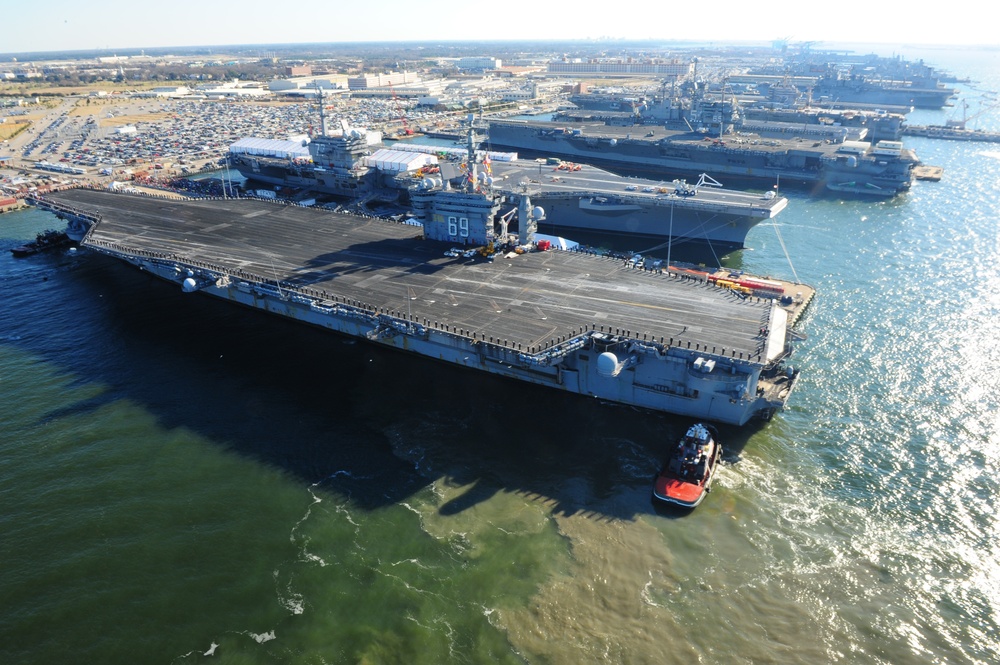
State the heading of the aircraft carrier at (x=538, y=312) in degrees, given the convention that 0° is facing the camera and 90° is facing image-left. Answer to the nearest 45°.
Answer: approximately 135°
